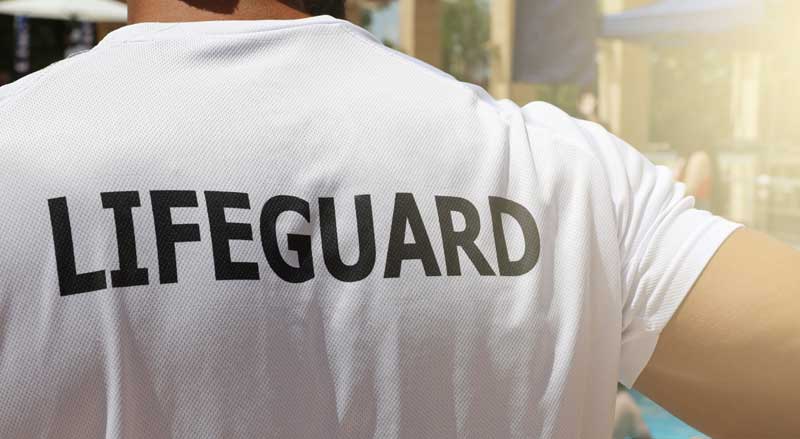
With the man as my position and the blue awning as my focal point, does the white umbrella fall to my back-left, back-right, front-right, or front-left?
front-left

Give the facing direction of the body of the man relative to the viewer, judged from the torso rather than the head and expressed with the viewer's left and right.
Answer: facing away from the viewer

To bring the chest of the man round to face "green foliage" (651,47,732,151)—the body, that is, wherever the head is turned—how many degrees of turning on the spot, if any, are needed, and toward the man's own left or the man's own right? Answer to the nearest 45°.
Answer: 0° — they already face it

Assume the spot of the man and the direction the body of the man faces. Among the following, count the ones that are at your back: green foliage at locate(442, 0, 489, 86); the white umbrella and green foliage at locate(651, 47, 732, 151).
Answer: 0

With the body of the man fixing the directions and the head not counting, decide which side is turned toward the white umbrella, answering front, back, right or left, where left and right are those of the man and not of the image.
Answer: front

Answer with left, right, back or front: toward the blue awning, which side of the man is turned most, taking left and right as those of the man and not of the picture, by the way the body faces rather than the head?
front

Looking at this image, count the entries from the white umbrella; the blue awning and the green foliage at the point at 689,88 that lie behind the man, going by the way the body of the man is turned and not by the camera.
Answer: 0
